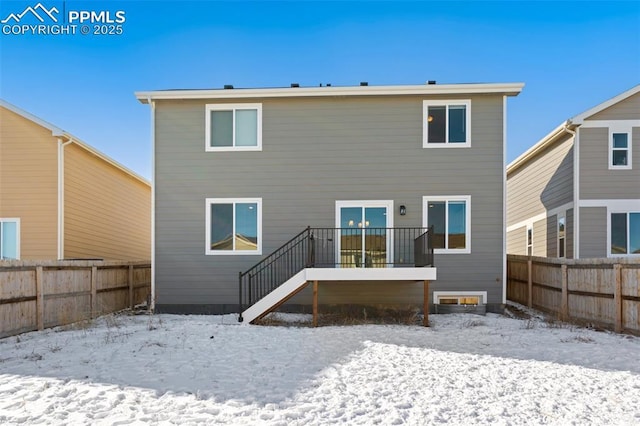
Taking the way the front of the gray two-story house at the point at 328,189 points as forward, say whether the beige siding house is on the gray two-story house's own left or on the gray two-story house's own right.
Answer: on the gray two-story house's own left

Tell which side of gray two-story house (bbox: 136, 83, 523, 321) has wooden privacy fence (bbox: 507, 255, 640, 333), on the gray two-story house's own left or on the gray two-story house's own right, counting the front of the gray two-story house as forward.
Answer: on the gray two-story house's own right

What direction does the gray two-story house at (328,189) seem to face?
away from the camera

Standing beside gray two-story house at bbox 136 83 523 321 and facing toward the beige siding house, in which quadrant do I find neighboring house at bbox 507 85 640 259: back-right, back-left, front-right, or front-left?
back-right

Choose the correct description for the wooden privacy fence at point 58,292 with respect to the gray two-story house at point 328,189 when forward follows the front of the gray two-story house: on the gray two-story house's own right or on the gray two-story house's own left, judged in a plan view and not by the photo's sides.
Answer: on the gray two-story house's own left

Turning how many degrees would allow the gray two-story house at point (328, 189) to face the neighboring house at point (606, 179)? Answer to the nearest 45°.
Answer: approximately 90° to its right
